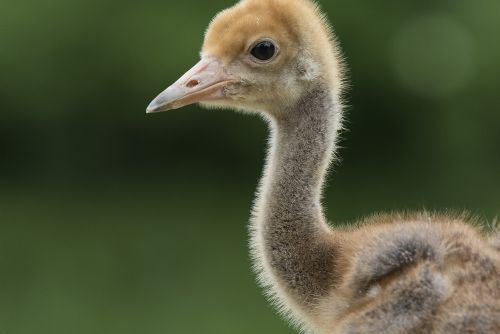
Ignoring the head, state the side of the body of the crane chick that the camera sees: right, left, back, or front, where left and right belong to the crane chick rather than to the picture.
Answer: left
